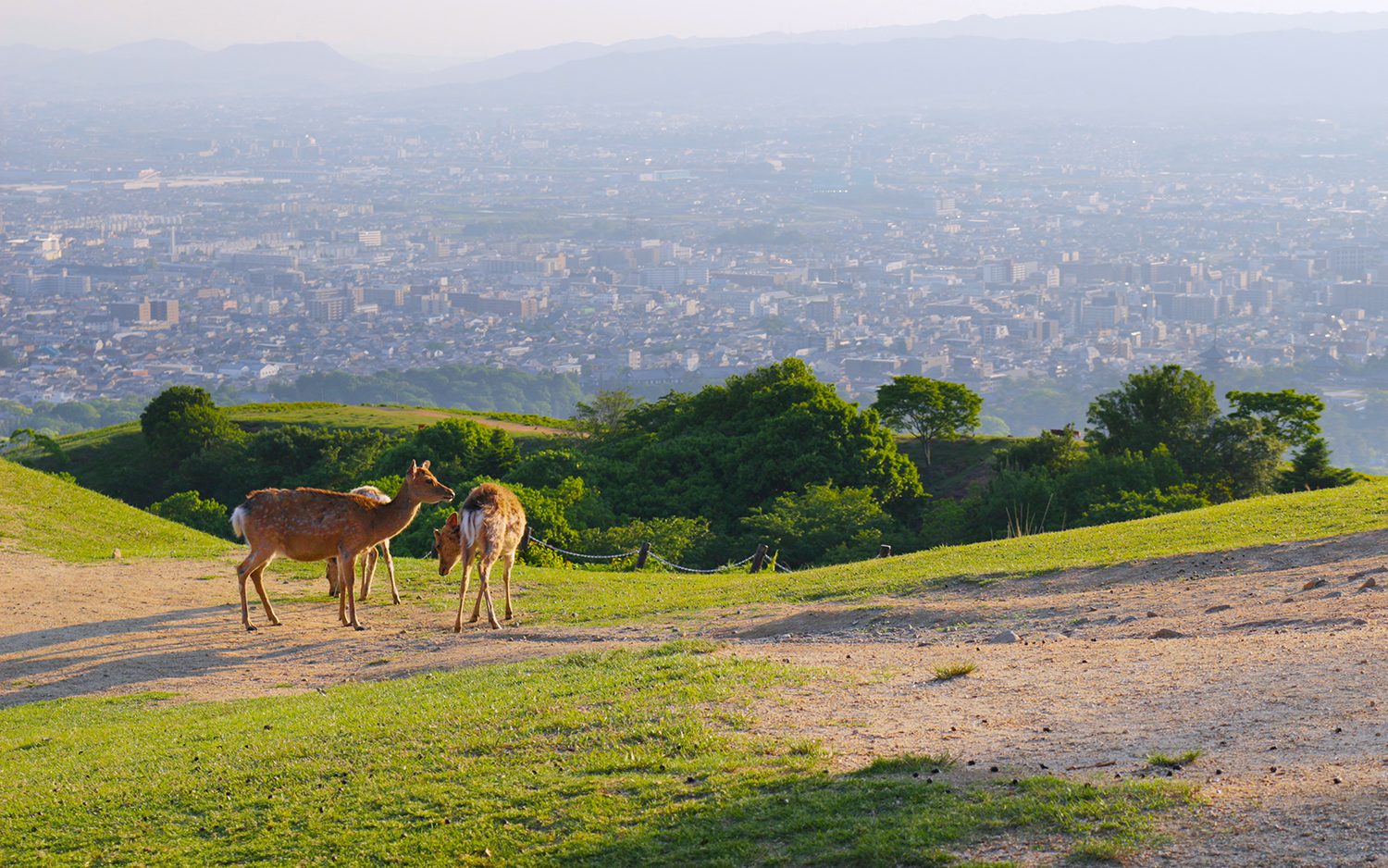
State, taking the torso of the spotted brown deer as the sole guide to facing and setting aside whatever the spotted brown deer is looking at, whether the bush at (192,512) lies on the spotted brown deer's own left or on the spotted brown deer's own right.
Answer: on the spotted brown deer's own left

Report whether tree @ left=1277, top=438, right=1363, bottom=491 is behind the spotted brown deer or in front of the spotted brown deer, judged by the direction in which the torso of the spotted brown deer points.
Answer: in front

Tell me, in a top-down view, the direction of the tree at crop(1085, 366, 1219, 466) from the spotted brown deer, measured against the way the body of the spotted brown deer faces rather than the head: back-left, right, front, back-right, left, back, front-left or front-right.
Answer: front-left

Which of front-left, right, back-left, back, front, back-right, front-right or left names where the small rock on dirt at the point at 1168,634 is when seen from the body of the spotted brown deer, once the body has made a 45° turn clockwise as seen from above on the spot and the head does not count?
front

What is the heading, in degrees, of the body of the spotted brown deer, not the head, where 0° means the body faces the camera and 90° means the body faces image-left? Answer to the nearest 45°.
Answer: approximately 270°

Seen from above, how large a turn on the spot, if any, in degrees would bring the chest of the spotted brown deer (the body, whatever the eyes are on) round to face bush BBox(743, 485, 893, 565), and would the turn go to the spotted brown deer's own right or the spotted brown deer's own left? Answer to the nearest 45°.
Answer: approximately 45° to the spotted brown deer's own left

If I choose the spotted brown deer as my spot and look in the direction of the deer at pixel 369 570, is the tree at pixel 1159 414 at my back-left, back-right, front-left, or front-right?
front-right

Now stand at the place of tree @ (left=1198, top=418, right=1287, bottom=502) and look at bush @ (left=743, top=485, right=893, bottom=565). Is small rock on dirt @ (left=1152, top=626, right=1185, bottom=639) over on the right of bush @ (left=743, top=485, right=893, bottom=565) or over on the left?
left

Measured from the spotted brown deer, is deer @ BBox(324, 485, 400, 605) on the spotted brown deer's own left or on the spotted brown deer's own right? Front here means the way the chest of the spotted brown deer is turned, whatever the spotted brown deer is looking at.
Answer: on the spotted brown deer's own left

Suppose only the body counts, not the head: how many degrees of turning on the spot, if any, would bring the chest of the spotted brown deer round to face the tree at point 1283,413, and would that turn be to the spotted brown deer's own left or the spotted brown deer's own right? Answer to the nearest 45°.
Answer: approximately 45° to the spotted brown deer's own left
